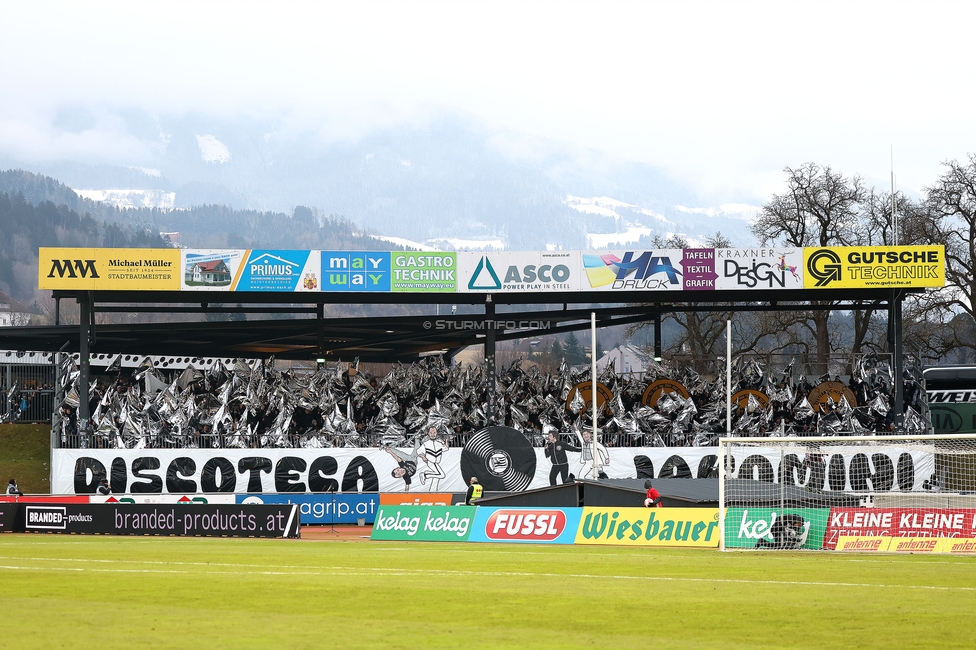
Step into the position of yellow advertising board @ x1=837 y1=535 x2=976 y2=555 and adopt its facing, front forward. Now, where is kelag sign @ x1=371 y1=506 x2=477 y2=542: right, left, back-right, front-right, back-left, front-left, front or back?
right

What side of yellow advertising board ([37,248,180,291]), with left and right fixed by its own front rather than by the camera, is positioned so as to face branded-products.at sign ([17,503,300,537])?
front

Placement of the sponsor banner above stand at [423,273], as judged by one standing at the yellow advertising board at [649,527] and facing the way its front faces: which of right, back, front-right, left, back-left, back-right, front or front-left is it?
back-right

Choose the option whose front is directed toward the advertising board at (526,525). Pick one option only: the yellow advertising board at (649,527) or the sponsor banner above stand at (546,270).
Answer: the sponsor banner above stand

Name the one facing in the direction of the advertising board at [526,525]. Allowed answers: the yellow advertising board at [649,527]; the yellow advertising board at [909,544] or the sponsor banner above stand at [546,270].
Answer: the sponsor banner above stand

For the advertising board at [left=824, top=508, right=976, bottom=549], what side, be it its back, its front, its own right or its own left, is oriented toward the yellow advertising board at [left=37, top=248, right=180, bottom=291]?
right

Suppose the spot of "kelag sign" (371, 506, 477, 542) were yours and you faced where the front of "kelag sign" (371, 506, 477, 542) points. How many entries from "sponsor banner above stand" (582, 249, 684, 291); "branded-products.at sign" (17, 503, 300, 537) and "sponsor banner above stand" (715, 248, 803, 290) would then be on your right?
1

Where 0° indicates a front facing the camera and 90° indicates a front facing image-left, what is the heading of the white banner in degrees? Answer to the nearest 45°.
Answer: approximately 0°

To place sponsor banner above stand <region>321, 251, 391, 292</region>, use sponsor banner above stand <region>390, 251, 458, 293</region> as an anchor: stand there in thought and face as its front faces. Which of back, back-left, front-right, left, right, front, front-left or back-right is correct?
right

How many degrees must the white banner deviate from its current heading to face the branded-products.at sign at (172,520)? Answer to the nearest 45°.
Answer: approximately 45° to its right
